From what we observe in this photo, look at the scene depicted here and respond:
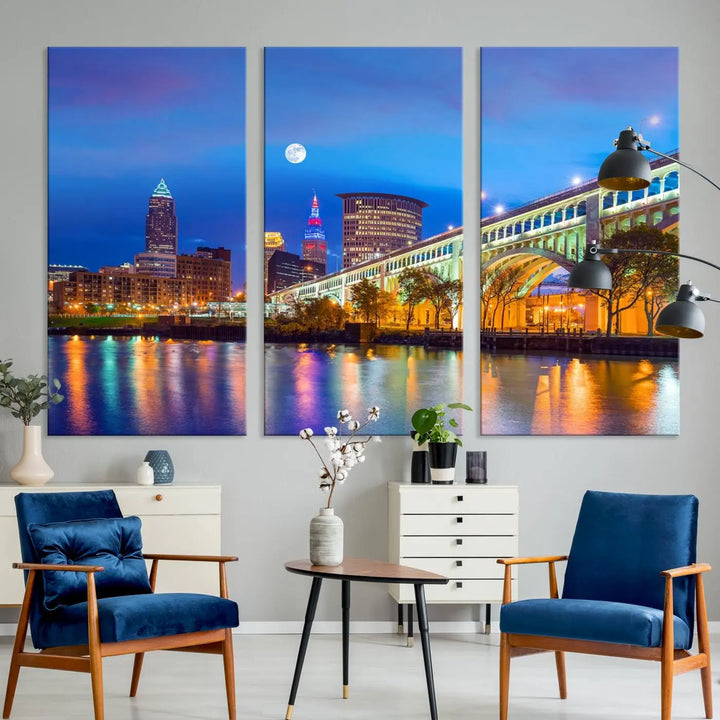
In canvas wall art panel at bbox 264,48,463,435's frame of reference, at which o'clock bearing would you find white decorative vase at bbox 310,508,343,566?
The white decorative vase is roughly at 12 o'clock from the canvas wall art panel.

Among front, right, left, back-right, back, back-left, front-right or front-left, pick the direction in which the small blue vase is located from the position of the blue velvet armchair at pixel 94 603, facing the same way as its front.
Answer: back-left

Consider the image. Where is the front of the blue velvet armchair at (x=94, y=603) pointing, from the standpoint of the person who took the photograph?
facing the viewer and to the right of the viewer

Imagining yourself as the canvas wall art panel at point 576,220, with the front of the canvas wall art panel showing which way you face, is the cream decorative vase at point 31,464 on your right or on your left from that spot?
on your right

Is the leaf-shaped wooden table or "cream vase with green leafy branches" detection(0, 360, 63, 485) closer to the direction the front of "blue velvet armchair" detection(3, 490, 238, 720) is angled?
the leaf-shaped wooden table

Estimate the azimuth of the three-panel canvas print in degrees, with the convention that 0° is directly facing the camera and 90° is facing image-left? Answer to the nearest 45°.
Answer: approximately 0°

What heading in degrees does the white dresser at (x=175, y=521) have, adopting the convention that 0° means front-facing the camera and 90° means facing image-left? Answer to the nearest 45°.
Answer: approximately 0°

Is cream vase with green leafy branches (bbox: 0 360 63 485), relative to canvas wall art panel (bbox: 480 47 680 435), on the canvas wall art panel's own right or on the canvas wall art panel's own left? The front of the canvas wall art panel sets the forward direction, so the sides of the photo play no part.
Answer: on the canvas wall art panel's own right

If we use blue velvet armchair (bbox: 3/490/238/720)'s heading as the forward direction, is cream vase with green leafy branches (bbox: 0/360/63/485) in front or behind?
behind

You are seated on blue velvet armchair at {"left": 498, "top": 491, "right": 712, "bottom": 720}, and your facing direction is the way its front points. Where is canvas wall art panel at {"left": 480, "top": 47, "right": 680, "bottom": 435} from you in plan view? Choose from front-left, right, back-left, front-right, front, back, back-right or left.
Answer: back-right
